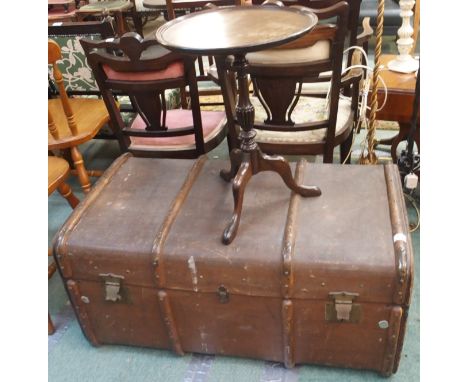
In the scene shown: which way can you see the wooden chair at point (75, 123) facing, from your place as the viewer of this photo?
facing away from the viewer and to the right of the viewer

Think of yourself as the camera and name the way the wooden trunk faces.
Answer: facing the viewer

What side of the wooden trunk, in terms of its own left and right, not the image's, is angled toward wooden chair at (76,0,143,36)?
back

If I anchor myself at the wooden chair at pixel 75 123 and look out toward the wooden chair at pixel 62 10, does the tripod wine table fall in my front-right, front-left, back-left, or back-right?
back-right

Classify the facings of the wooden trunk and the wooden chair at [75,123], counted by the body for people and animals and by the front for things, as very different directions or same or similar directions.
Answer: very different directions

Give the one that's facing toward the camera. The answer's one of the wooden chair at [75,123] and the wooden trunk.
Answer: the wooden trunk

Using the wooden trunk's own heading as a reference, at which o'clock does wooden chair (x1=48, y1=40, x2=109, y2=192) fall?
The wooden chair is roughly at 5 o'clock from the wooden trunk.

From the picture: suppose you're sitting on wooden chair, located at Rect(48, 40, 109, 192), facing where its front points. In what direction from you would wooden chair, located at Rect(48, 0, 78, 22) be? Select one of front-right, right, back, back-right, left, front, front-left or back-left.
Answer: front-left
